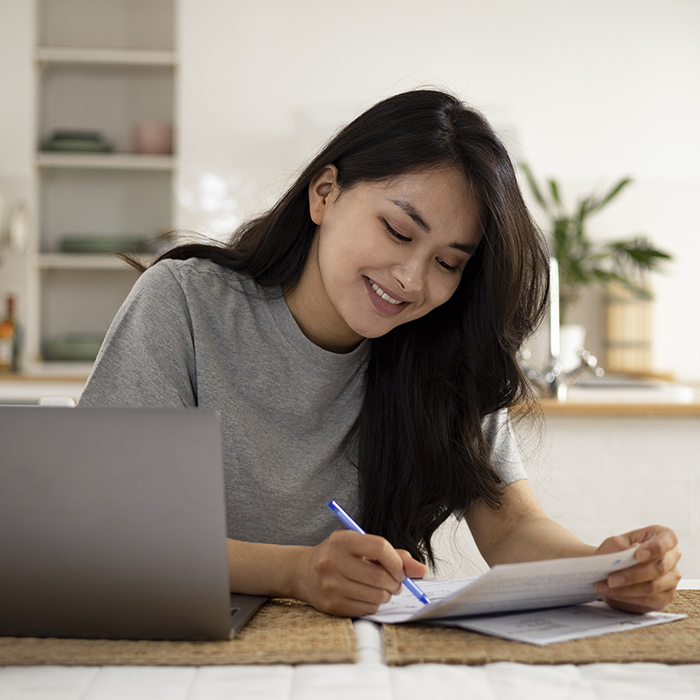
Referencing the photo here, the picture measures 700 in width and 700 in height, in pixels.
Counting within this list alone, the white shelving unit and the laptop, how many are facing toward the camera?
1

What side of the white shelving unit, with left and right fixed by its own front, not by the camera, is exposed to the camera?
front

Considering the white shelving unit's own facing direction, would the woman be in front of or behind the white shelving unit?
in front

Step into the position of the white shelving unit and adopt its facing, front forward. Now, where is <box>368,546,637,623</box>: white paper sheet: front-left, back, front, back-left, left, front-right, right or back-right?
front

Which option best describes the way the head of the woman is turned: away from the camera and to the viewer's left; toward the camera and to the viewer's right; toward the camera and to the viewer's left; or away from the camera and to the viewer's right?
toward the camera and to the viewer's right

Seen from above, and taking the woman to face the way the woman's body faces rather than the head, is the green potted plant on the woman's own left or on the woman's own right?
on the woman's own left

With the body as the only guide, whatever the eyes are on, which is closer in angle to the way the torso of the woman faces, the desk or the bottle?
the desk

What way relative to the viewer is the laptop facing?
away from the camera

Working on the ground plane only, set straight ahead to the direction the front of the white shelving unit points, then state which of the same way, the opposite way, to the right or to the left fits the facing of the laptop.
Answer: the opposite way

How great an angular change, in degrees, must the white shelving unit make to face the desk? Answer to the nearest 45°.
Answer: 0° — it already faces it

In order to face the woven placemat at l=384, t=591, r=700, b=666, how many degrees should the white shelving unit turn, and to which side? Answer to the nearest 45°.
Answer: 0° — it already faces it

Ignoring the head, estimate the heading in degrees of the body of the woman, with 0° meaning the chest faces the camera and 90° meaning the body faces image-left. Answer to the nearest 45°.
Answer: approximately 315°

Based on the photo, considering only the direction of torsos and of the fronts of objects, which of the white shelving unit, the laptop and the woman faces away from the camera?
the laptop

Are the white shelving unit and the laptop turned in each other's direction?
yes
